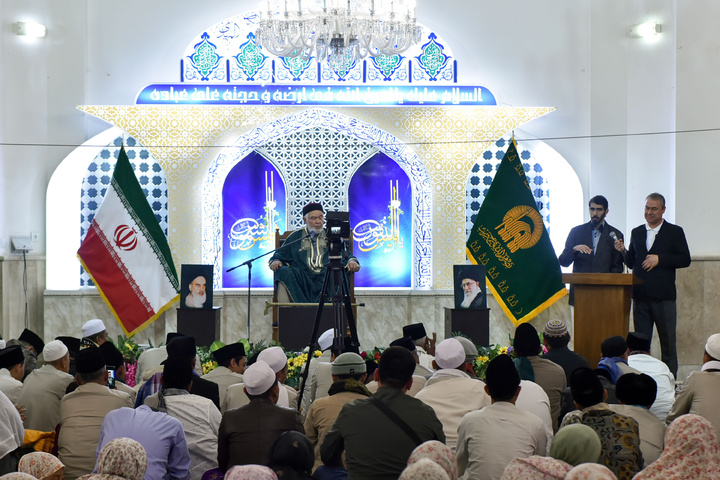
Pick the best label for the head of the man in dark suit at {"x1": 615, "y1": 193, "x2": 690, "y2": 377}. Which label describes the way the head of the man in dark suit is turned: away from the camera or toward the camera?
toward the camera

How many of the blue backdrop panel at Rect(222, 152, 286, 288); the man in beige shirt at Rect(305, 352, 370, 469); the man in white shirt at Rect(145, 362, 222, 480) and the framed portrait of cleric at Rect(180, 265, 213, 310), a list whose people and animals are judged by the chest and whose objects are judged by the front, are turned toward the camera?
2

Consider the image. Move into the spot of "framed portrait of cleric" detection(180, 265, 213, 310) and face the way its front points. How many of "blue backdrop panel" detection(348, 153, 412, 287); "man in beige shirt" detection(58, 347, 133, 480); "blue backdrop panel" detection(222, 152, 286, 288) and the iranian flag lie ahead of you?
1

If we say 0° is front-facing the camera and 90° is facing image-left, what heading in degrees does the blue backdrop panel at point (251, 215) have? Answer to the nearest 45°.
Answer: approximately 0°

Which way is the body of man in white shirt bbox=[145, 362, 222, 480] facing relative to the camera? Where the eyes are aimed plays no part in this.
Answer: away from the camera

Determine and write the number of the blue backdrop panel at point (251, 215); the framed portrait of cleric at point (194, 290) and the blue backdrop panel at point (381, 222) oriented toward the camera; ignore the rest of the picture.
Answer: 3

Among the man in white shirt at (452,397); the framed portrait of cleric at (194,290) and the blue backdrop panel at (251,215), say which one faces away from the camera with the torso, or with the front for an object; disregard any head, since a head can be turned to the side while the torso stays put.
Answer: the man in white shirt

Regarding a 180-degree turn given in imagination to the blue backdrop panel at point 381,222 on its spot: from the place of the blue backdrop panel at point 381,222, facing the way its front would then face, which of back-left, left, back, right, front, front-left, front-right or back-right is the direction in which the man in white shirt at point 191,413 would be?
back

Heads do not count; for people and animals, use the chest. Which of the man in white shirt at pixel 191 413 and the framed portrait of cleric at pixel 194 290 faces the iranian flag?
the man in white shirt

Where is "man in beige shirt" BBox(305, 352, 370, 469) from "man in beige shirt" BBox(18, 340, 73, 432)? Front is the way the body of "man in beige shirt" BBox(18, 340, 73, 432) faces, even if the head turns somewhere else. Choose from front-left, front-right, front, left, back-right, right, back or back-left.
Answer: right

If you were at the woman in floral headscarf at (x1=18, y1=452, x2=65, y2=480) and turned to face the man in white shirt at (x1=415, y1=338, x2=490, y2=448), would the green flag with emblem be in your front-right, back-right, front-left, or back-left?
front-left

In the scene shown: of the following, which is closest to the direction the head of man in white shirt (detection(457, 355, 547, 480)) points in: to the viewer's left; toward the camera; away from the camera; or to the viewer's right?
away from the camera

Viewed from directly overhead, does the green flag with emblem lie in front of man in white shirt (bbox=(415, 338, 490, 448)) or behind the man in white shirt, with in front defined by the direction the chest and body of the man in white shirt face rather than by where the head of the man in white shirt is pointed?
in front

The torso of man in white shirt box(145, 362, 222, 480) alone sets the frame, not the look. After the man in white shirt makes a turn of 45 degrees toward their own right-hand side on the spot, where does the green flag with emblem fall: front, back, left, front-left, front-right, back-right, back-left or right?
front

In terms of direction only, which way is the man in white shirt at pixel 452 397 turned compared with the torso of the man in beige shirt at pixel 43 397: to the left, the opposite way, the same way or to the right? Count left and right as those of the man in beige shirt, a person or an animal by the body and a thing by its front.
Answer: the same way

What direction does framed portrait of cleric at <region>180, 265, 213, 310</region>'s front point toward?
toward the camera

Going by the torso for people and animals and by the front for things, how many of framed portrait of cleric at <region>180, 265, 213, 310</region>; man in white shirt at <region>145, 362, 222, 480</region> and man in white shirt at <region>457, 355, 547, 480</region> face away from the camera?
2

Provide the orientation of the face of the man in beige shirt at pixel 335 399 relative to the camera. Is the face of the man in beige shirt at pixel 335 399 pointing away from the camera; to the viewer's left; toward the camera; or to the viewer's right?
away from the camera

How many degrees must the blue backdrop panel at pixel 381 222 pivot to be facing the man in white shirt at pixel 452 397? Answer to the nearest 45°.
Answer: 0° — it already faces them

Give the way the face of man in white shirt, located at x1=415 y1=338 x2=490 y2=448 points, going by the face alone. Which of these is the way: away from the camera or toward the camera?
away from the camera

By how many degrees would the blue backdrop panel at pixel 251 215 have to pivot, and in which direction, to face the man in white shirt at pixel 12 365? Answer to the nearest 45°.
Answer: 0° — it already faces them

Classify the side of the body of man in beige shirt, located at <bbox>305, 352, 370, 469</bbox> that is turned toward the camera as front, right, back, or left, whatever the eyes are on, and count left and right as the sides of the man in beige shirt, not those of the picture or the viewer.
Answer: back

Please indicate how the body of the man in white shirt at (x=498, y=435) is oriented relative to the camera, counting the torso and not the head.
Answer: away from the camera
